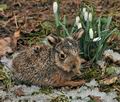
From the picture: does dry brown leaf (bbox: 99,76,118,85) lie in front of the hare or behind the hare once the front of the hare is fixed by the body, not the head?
in front

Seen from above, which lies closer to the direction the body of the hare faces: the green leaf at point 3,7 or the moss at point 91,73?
the moss

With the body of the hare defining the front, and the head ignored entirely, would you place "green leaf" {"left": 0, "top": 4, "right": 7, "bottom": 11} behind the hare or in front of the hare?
behind

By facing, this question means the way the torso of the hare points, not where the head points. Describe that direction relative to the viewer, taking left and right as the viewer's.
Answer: facing the viewer and to the right of the viewer
